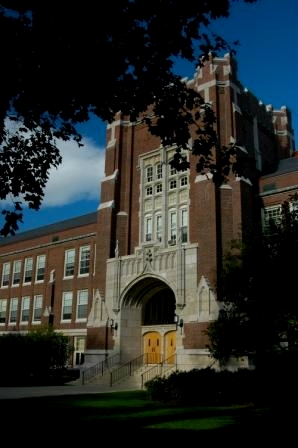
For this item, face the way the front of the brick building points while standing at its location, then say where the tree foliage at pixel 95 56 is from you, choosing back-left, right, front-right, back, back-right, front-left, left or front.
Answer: front-left

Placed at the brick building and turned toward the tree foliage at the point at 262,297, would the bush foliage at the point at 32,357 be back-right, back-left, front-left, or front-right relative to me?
back-right

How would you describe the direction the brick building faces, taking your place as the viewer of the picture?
facing the viewer and to the left of the viewer

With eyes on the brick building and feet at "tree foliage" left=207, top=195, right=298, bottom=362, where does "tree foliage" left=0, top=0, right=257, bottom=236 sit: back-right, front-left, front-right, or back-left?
back-left

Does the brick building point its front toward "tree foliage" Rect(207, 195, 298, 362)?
no

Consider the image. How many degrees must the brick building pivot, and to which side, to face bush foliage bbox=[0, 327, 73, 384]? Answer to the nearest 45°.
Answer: approximately 45° to its right
